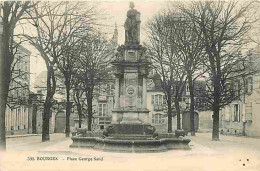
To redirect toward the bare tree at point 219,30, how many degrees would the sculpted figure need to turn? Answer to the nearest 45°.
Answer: approximately 135° to its left

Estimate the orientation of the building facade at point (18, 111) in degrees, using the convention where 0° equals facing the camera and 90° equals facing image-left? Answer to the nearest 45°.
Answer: approximately 315°

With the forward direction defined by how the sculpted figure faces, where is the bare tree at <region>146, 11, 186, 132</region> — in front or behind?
behind

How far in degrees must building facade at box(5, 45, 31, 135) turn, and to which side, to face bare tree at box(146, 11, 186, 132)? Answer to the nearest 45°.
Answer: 0° — it already faces it

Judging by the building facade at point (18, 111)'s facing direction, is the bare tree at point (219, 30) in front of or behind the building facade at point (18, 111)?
in front

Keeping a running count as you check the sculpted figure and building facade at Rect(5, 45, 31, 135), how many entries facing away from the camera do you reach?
0

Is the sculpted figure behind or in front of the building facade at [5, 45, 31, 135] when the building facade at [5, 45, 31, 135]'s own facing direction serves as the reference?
in front

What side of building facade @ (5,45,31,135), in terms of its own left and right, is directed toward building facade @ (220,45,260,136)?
front
